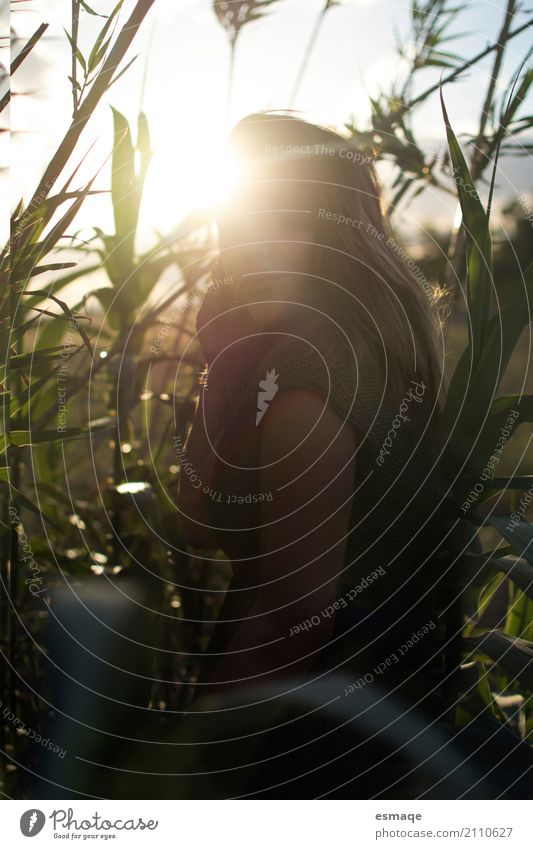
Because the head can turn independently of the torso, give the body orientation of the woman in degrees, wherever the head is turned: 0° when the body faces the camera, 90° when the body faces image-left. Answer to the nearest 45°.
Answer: approximately 90°
